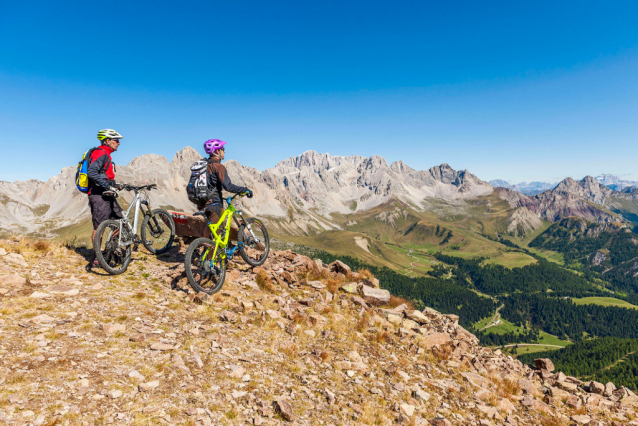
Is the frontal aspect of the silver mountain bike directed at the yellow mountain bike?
no

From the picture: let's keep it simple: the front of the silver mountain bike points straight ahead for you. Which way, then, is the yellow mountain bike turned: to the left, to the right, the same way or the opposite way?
the same way

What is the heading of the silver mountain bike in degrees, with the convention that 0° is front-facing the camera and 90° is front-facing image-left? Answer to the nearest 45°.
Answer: approximately 225°

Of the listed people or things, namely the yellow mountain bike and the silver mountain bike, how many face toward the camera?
0

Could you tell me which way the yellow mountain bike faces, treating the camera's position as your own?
facing away from the viewer and to the right of the viewer

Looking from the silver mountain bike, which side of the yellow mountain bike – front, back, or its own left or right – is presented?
left
